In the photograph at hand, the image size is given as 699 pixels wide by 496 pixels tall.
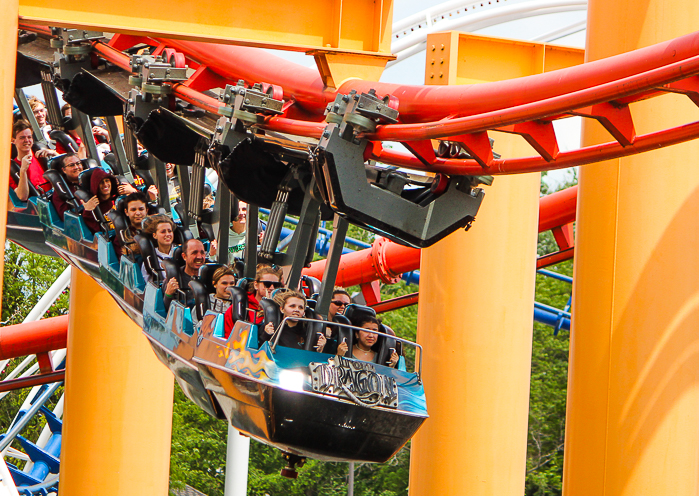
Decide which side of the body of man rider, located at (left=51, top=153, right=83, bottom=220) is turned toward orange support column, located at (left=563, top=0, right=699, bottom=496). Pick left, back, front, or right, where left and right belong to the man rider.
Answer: front

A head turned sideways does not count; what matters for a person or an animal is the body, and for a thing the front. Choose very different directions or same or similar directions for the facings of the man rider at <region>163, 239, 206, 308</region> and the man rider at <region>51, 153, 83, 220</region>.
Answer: same or similar directions

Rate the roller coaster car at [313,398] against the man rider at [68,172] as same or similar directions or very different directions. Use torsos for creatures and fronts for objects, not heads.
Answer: same or similar directions

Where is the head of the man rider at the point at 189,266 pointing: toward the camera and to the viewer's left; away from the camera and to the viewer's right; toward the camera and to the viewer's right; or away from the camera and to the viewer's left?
toward the camera and to the viewer's right

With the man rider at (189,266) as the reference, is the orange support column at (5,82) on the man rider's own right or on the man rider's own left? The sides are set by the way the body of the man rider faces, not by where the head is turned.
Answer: on the man rider's own right

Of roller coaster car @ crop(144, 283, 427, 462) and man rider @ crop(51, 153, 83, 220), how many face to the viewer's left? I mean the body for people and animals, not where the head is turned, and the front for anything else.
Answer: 0

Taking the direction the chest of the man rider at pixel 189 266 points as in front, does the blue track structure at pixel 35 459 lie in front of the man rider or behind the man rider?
behind

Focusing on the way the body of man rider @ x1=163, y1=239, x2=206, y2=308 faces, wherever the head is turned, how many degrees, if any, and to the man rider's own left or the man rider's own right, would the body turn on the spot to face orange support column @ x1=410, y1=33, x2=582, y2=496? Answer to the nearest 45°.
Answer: approximately 45° to the man rider's own left

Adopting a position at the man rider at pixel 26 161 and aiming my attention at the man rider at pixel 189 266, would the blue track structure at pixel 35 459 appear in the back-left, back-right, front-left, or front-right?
back-left

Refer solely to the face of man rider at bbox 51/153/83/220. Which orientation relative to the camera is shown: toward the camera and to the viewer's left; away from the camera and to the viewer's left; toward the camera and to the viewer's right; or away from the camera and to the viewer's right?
toward the camera and to the viewer's right

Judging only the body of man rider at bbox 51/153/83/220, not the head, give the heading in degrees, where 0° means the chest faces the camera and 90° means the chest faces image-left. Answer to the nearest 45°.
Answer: approximately 315°

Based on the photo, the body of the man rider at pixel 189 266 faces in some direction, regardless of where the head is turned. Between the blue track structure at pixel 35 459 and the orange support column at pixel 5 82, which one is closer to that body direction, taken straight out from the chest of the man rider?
the orange support column

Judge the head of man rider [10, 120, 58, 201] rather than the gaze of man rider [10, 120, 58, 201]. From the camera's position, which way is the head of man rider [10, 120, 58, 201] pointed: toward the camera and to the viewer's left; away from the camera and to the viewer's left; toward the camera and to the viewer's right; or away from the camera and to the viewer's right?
toward the camera and to the viewer's right

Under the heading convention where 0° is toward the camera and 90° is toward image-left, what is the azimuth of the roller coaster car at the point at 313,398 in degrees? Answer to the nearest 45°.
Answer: approximately 315°
